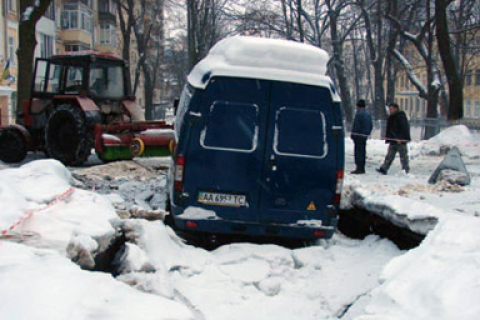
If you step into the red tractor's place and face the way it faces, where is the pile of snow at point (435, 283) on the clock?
The pile of snow is roughly at 7 o'clock from the red tractor.

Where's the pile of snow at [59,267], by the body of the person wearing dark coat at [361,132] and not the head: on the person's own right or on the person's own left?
on the person's own left

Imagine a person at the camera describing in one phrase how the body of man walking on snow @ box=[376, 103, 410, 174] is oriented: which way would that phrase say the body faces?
to the viewer's left
